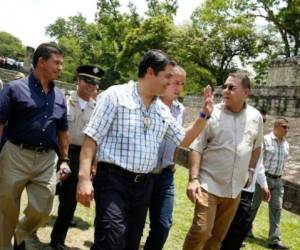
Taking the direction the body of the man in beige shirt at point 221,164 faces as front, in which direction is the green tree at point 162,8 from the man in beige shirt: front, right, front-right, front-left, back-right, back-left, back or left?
back

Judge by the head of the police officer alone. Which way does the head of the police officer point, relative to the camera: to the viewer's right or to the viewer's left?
to the viewer's right

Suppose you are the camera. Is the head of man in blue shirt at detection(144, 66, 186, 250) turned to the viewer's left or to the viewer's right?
to the viewer's right

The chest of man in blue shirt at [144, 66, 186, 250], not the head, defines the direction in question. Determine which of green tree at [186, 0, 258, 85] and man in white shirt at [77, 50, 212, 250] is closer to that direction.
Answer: the man in white shirt

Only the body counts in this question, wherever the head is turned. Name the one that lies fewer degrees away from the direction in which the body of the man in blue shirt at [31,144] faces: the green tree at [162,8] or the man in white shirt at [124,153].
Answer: the man in white shirt

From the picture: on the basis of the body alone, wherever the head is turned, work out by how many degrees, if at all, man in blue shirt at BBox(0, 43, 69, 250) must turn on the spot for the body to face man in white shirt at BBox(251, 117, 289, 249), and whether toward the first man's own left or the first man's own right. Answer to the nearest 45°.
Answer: approximately 90° to the first man's own left

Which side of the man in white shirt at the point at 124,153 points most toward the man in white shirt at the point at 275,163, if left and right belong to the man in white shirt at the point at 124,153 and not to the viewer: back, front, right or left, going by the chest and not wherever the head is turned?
left

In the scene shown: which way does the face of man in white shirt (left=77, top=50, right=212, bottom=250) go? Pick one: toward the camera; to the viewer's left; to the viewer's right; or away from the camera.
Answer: to the viewer's right

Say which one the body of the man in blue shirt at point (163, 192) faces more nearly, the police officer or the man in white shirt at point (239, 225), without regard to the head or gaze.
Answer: the man in white shirt

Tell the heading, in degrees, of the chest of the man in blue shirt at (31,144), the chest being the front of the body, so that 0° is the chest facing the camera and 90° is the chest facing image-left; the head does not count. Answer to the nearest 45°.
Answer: approximately 315°

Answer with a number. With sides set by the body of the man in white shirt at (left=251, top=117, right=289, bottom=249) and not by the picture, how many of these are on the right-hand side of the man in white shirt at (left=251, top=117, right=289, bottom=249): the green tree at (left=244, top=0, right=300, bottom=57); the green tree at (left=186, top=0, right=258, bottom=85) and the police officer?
1

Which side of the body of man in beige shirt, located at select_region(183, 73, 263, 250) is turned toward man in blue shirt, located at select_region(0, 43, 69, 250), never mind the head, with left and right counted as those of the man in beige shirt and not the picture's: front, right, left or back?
right

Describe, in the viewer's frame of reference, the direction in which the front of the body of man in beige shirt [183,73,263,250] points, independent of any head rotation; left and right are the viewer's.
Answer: facing the viewer

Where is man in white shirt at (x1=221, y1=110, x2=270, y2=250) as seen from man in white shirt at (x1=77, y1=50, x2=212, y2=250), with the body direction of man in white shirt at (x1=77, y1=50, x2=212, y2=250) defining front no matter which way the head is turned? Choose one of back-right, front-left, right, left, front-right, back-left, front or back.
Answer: left
